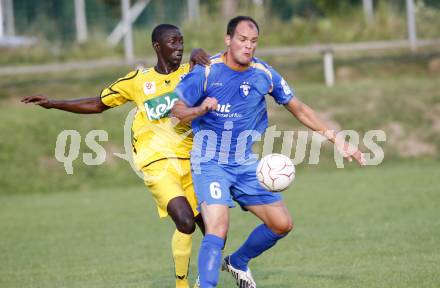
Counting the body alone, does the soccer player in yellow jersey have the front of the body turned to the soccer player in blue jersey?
yes

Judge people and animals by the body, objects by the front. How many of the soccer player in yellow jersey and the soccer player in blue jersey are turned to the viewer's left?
0

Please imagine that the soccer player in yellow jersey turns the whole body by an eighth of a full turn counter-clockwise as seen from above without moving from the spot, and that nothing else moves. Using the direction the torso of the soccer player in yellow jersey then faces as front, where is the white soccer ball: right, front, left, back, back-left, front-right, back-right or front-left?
front-right

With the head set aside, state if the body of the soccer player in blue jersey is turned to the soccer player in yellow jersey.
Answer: no

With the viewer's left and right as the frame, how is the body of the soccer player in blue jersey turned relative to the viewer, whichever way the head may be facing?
facing the viewer

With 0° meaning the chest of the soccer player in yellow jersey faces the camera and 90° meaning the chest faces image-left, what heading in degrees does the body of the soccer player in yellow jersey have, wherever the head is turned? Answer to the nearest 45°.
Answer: approximately 315°
